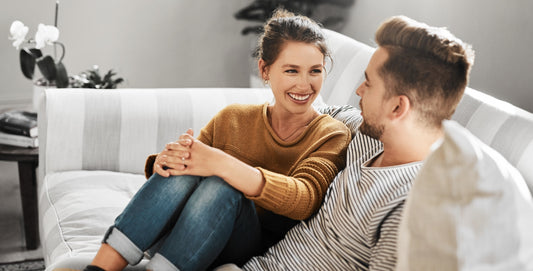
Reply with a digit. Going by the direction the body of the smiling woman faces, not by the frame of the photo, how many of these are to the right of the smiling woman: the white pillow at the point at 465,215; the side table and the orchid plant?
2

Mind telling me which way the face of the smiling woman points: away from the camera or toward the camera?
toward the camera

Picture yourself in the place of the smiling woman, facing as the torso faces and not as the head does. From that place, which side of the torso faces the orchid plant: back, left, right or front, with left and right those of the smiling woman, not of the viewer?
right

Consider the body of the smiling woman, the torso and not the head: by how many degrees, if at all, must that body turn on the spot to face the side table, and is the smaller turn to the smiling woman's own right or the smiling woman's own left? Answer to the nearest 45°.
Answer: approximately 90° to the smiling woman's own right
